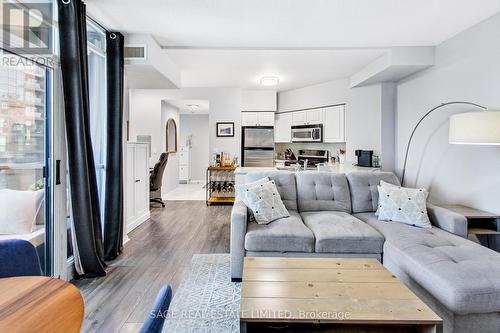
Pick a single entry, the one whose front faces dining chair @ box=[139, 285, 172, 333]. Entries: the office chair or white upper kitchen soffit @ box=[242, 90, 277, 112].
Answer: the white upper kitchen soffit

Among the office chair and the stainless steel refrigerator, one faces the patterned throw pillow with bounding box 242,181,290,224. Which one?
the stainless steel refrigerator

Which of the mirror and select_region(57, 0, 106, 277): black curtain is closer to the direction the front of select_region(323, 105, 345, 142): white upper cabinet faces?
the black curtain

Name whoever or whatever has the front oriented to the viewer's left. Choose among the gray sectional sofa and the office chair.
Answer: the office chair

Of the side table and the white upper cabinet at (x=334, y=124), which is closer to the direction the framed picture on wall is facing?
the side table

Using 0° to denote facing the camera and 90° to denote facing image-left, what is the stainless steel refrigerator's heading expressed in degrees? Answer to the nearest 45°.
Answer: approximately 0°

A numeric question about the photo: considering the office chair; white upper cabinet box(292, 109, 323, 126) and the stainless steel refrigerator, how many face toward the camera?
2

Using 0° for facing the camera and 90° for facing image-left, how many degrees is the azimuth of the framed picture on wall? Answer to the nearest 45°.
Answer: approximately 0°

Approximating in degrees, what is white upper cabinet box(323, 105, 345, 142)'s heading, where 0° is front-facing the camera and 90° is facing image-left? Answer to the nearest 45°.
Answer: approximately 45°

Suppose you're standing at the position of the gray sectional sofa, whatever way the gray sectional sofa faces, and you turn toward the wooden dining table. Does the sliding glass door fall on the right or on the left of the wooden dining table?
right

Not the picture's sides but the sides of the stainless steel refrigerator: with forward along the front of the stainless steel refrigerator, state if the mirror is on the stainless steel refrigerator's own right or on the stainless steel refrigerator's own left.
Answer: on the stainless steel refrigerator's own right

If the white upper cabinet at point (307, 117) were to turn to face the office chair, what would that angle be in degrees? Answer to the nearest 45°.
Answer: approximately 90° to its right

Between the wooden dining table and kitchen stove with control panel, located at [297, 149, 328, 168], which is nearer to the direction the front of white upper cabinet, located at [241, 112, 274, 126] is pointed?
the wooden dining table
